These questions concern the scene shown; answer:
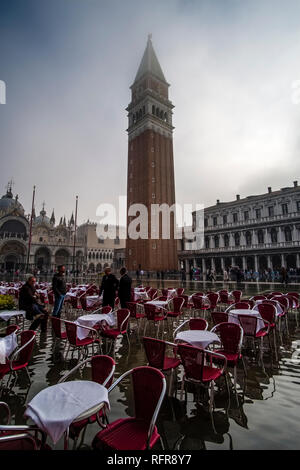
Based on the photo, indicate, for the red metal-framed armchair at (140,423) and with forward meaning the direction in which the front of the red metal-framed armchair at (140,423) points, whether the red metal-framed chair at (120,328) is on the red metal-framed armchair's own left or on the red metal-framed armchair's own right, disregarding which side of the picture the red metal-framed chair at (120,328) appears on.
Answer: on the red metal-framed armchair's own right

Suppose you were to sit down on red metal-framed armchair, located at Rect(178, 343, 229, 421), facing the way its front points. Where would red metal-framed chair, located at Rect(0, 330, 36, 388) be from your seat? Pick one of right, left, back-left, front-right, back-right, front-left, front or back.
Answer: back-left

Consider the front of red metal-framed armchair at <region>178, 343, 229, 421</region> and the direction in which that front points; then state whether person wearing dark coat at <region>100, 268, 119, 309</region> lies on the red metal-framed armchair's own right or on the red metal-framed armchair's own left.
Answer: on the red metal-framed armchair's own left

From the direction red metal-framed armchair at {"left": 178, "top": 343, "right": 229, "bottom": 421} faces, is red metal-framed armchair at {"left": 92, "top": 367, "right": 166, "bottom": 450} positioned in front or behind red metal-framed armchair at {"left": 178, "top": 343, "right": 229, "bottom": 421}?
behind

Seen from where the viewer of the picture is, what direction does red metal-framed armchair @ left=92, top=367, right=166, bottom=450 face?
facing the viewer and to the left of the viewer

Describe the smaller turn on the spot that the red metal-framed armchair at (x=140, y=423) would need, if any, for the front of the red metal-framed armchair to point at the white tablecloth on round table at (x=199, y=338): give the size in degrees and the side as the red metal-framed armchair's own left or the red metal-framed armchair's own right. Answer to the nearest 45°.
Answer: approximately 180°

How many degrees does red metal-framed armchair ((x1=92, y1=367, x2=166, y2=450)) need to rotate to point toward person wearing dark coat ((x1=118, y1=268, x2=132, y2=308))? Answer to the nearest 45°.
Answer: approximately 135° to its right

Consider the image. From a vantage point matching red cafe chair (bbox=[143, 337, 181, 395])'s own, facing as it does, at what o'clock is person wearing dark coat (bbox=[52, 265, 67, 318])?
The person wearing dark coat is roughly at 9 o'clock from the red cafe chair.

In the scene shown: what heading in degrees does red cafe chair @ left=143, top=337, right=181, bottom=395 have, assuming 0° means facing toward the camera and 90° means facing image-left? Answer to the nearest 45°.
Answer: approximately 225°

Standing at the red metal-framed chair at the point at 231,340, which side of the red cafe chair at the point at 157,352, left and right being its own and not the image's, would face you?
front

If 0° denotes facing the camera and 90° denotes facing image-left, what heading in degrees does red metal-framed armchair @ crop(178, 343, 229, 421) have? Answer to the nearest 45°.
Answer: approximately 225°

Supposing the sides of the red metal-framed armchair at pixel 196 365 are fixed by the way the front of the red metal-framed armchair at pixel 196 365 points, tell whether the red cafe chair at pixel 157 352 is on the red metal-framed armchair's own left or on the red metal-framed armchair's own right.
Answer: on the red metal-framed armchair's own left

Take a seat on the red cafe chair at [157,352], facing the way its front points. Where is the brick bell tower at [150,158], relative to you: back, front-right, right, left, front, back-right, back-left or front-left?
front-left

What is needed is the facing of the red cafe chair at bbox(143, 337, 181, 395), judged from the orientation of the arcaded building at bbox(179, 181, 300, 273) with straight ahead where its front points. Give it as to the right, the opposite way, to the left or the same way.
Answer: the opposite way

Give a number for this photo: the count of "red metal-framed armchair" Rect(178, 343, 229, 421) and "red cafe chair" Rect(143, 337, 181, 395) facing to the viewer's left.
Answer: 0

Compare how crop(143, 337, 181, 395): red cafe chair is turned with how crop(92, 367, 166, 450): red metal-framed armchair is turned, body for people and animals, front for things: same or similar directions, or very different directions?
very different directions
